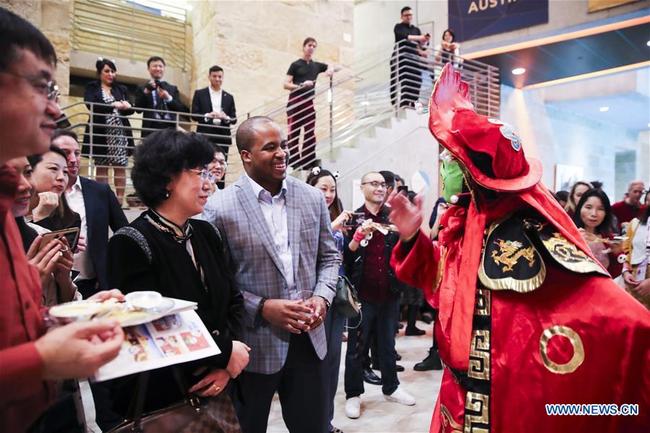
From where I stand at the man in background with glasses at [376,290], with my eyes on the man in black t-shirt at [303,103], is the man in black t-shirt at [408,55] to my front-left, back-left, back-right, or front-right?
front-right

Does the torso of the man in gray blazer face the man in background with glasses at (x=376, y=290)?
no

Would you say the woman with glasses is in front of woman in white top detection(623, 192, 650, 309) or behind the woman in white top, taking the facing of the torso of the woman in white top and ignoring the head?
in front

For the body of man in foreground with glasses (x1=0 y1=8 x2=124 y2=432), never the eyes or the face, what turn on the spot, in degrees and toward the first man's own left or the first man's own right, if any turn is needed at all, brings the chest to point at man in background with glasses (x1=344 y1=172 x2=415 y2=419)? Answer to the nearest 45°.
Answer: approximately 45° to the first man's own left

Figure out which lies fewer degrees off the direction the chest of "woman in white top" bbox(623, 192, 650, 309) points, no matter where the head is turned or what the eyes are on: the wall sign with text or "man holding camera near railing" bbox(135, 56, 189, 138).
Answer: the man holding camera near railing

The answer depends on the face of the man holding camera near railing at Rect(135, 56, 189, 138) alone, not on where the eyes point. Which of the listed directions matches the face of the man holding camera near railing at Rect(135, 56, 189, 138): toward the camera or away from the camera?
toward the camera

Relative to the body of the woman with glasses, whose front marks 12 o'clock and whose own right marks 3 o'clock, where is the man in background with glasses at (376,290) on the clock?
The man in background with glasses is roughly at 9 o'clock from the woman with glasses.

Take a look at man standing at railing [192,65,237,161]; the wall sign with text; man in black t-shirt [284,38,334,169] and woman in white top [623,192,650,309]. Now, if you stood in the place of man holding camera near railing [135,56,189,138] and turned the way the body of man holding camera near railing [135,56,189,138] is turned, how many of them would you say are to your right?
0

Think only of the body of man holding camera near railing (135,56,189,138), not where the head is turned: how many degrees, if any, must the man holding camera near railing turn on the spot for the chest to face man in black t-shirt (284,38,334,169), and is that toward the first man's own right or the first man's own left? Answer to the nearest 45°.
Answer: approximately 90° to the first man's own left

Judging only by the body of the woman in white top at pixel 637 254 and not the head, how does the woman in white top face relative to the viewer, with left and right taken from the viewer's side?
facing the viewer and to the left of the viewer

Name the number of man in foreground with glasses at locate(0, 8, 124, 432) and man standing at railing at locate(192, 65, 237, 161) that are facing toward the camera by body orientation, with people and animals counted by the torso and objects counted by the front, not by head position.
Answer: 1

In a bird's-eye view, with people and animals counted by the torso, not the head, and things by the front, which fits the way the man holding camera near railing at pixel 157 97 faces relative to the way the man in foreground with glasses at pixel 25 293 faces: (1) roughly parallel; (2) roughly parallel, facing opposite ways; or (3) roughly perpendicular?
roughly perpendicular

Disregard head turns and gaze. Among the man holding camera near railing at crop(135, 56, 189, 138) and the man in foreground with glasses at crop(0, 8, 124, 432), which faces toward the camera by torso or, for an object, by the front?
the man holding camera near railing

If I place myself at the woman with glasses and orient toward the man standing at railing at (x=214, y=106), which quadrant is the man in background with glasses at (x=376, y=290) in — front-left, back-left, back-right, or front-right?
front-right

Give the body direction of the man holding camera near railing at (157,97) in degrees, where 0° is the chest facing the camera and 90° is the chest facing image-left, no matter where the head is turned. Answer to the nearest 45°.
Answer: approximately 0°

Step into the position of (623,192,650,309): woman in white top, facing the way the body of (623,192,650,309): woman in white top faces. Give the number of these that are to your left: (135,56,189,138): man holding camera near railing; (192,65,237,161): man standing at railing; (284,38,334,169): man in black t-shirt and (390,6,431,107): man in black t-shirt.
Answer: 0

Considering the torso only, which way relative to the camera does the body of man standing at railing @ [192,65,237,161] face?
toward the camera

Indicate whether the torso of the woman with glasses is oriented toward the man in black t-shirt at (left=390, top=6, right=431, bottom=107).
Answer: no
